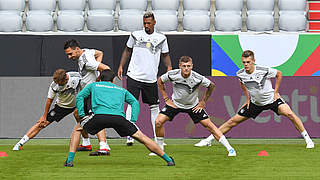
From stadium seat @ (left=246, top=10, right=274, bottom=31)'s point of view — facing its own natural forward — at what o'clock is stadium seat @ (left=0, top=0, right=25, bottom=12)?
stadium seat @ (left=0, top=0, right=25, bottom=12) is roughly at 3 o'clock from stadium seat @ (left=246, top=10, right=274, bottom=31).

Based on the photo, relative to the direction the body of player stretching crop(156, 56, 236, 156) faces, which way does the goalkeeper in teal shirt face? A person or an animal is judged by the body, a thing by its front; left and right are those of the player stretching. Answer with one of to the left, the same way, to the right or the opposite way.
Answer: the opposite way

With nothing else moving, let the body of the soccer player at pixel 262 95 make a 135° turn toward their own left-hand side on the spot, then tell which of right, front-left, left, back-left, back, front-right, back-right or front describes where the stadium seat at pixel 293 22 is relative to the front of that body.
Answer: front-left

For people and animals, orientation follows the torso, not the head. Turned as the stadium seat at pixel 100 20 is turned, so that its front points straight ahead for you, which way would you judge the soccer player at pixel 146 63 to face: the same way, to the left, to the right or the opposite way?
the same way

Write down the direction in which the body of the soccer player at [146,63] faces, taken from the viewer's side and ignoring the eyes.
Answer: toward the camera

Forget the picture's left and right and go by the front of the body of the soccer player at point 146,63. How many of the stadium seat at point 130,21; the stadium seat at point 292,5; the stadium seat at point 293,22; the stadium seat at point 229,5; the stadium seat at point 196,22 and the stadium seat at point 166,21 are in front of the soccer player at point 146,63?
0

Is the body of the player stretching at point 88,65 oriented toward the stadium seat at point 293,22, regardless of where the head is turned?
no

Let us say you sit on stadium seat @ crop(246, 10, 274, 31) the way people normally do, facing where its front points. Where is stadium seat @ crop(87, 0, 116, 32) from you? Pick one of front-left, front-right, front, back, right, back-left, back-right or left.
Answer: right

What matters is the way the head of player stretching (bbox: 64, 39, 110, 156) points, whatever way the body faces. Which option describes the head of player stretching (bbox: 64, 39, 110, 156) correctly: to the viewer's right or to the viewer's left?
to the viewer's left

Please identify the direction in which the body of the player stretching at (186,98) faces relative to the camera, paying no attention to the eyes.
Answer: toward the camera

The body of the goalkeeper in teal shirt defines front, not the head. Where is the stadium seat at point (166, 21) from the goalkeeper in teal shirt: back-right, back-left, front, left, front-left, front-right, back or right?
front

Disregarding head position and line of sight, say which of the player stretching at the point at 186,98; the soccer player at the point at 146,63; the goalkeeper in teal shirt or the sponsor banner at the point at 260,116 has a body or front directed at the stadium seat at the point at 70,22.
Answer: the goalkeeper in teal shirt

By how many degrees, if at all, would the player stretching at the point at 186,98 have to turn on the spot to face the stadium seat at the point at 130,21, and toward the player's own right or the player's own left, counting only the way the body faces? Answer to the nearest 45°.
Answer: approximately 180°

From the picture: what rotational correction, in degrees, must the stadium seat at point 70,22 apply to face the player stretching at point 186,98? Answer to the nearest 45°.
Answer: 0° — it already faces them

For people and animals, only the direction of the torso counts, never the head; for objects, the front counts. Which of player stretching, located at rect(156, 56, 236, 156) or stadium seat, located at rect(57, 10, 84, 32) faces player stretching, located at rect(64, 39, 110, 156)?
the stadium seat

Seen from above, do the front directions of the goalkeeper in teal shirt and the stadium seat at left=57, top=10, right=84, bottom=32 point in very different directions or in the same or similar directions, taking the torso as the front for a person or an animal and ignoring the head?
very different directions

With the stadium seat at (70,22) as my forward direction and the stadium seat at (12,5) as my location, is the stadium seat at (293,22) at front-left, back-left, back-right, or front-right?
front-left

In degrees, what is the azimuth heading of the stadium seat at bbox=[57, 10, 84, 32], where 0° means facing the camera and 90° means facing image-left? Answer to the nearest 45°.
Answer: approximately 0°

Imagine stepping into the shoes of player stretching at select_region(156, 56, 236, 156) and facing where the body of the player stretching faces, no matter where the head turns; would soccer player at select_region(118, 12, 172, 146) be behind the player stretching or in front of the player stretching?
behind

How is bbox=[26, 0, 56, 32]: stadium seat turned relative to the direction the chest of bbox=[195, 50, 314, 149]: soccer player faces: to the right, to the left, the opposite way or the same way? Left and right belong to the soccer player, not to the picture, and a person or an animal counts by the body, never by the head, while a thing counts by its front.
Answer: the same way

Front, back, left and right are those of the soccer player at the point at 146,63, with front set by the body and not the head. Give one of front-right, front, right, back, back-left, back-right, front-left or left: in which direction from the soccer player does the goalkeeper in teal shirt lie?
front
